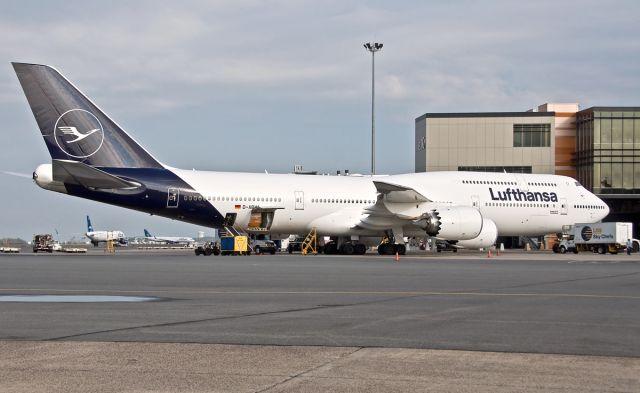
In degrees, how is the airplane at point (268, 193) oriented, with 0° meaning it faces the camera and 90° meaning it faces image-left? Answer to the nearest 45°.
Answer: approximately 225°
